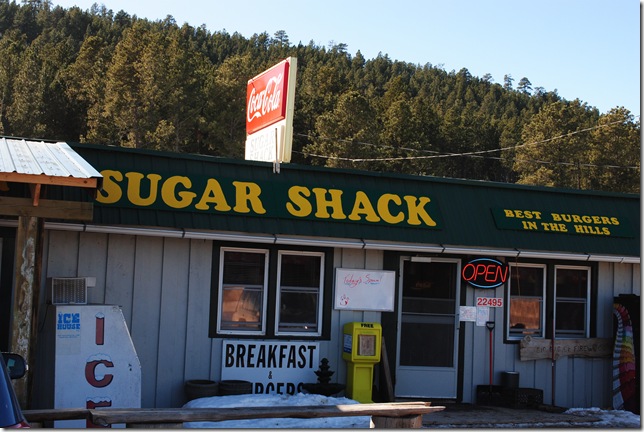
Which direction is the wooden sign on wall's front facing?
toward the camera

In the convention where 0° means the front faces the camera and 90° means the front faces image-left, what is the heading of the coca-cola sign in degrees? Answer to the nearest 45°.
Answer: approximately 45°

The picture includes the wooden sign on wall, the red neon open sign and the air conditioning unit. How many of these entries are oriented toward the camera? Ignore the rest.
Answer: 3

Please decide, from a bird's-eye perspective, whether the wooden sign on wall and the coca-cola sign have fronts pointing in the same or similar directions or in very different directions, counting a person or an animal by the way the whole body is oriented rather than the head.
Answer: same or similar directions

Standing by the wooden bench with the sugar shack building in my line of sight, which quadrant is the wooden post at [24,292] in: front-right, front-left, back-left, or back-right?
front-left

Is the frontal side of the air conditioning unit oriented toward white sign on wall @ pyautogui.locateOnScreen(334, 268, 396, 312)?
no

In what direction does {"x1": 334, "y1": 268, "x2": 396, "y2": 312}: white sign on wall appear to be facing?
toward the camera

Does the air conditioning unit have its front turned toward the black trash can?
no

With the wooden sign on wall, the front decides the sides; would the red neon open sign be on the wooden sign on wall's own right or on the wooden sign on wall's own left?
on the wooden sign on wall's own right

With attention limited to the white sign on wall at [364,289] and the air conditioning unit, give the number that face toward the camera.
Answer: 2

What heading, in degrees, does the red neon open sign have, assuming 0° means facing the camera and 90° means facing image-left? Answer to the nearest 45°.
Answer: approximately 0°

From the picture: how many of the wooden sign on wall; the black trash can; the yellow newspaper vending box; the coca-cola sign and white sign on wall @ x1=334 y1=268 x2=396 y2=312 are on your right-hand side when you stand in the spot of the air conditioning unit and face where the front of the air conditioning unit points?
0

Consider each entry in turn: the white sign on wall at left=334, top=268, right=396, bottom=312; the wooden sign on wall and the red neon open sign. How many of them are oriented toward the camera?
3

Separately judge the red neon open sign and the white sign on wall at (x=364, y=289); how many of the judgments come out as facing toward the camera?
2

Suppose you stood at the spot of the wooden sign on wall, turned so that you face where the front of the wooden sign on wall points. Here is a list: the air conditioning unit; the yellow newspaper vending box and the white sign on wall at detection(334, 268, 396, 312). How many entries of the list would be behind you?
0
